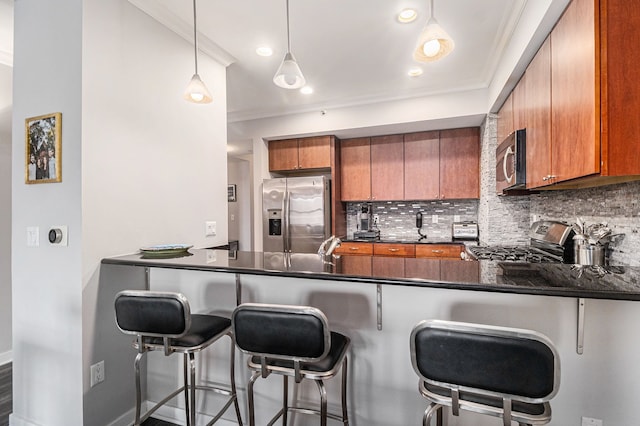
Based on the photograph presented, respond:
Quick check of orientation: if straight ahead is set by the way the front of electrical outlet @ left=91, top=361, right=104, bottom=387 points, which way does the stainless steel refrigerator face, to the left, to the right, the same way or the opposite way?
to the right

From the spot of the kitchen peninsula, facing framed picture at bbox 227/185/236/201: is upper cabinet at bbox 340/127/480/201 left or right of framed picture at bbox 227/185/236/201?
right

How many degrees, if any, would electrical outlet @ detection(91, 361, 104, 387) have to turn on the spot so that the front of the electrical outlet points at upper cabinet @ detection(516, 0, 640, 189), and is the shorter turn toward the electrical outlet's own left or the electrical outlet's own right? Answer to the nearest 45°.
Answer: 0° — it already faces it

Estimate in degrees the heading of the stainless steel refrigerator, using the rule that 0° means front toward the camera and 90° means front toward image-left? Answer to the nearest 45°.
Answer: approximately 0°

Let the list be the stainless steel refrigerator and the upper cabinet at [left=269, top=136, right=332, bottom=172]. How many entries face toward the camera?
2

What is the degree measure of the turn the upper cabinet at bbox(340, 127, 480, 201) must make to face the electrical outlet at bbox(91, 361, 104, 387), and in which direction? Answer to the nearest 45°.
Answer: approximately 45° to its right

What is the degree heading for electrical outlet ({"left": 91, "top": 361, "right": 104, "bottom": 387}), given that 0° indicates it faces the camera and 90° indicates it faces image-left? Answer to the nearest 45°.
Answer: approximately 315°

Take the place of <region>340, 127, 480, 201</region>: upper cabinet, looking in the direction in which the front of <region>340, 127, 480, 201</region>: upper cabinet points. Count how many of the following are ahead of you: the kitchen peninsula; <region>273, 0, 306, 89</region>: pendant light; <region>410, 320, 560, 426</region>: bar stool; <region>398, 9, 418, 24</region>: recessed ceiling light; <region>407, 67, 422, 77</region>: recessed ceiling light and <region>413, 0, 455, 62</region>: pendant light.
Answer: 6

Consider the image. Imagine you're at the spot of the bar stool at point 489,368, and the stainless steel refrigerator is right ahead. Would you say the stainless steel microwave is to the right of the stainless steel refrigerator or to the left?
right

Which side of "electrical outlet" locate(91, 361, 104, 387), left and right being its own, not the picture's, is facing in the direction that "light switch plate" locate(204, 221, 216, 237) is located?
left

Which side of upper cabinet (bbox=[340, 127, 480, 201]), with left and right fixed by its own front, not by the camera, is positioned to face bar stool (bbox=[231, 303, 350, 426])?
front

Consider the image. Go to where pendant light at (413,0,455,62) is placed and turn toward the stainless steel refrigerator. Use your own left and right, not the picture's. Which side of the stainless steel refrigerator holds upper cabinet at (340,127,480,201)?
right

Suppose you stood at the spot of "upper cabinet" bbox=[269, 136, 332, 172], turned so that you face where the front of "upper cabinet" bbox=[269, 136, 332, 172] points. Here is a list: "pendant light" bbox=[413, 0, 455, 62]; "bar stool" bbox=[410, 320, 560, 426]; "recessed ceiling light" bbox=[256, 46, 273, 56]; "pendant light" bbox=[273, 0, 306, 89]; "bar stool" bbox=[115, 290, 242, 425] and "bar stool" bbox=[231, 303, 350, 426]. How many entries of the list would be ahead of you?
6

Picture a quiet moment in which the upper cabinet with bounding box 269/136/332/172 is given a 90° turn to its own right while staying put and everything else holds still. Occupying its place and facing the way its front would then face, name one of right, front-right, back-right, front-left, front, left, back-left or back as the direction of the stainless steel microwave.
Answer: back-left

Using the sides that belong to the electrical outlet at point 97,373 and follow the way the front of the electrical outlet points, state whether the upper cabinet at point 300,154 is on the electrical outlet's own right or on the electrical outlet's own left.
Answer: on the electrical outlet's own left

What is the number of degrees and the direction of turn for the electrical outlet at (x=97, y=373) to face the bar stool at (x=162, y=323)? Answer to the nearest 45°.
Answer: approximately 45° to its right

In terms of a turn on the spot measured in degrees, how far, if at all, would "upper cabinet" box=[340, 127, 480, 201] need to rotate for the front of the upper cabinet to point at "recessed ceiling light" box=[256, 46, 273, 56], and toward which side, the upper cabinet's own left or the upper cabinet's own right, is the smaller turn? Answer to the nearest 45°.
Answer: approximately 45° to the upper cabinet's own right
